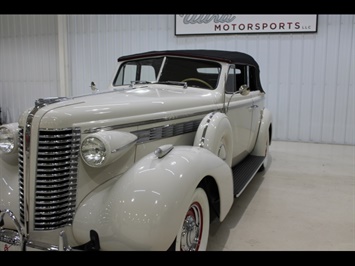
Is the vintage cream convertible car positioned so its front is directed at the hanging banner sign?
no

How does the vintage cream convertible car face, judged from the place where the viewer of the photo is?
facing the viewer and to the left of the viewer
